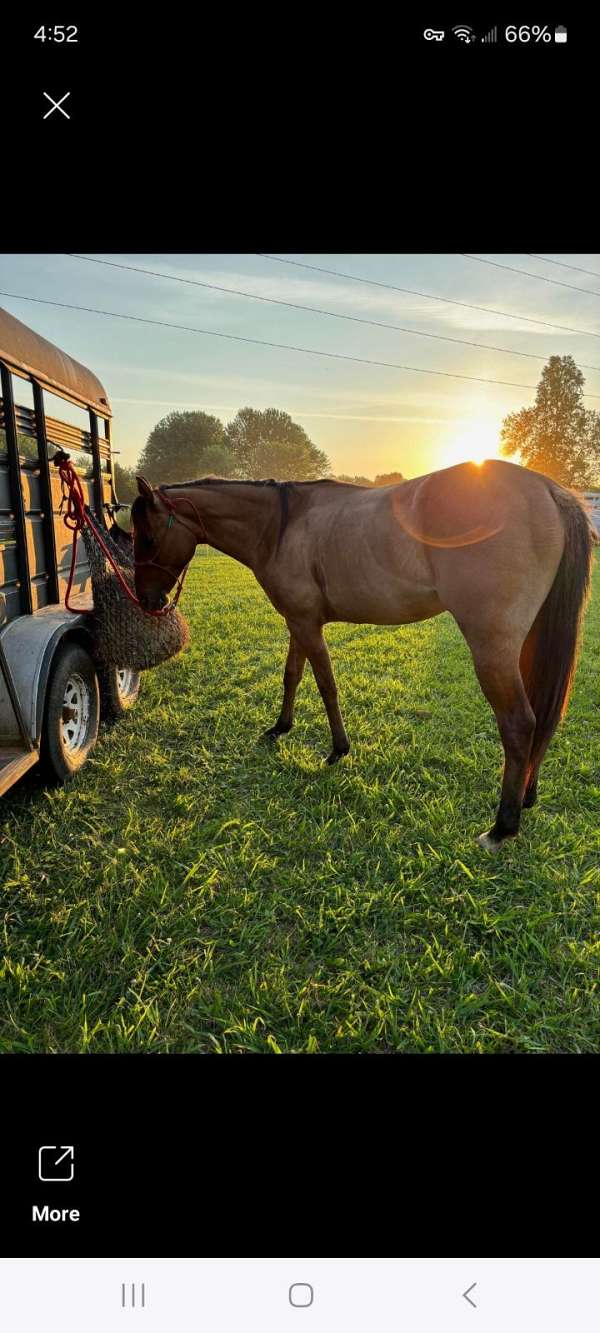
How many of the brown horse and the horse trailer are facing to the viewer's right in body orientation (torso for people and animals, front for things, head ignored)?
0

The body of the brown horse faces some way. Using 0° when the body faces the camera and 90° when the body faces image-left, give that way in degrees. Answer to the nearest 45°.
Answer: approximately 135°
